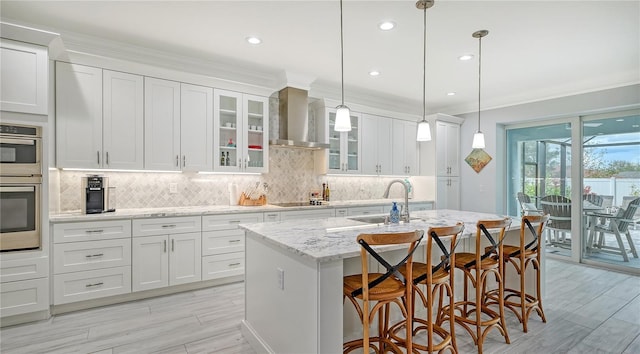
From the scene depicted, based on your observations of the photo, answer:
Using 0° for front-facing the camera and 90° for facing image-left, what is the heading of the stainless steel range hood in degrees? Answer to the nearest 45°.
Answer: approximately 315°

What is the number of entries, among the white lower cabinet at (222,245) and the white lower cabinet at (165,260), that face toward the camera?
2

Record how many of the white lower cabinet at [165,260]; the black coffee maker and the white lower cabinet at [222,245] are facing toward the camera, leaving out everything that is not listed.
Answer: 3

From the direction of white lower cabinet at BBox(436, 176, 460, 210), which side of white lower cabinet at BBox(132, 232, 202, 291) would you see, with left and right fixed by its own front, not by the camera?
left

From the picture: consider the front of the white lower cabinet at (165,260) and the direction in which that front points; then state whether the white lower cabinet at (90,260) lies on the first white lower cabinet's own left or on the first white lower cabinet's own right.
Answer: on the first white lower cabinet's own right

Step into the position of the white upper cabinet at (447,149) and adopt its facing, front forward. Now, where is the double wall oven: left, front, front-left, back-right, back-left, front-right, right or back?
right

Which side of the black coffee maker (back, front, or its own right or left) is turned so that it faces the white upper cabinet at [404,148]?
left

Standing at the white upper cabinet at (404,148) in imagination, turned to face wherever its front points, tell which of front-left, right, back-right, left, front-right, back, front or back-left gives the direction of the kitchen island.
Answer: front-right

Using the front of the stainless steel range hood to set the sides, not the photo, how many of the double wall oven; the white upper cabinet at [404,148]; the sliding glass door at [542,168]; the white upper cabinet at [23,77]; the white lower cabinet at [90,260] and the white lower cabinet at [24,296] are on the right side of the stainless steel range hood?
4

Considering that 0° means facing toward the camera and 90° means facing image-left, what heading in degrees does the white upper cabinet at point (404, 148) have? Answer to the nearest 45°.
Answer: approximately 315°

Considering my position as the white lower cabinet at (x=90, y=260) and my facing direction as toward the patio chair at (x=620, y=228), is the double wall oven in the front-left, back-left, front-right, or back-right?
back-right
